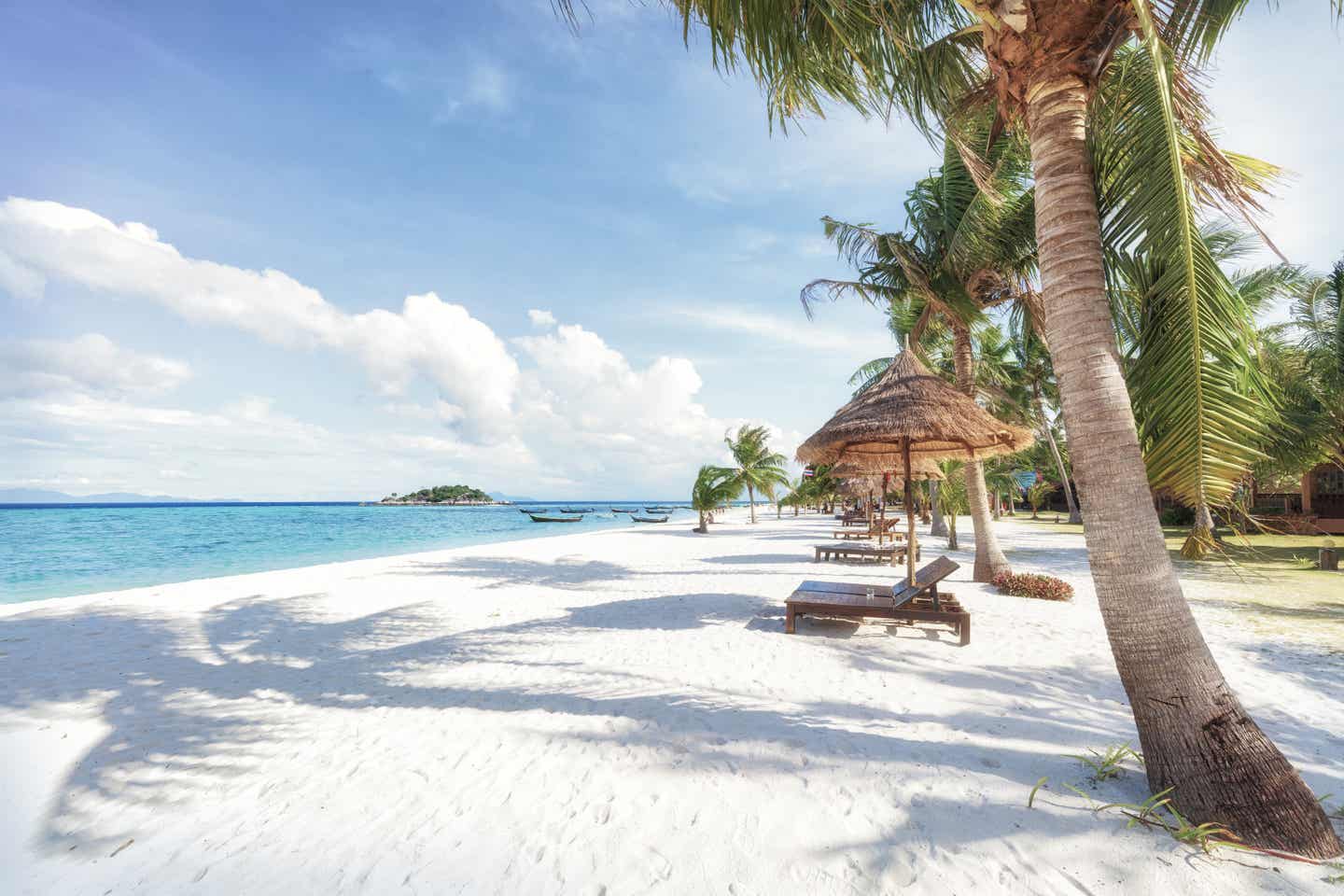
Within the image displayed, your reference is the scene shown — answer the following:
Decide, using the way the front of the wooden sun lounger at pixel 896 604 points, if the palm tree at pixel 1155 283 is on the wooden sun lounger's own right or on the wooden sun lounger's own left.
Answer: on the wooden sun lounger's own left

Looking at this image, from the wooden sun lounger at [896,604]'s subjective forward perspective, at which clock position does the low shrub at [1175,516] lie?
The low shrub is roughly at 4 o'clock from the wooden sun lounger.

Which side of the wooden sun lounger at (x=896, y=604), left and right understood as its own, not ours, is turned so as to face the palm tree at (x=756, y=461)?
right

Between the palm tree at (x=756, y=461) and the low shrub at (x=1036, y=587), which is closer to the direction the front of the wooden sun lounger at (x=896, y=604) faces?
the palm tree

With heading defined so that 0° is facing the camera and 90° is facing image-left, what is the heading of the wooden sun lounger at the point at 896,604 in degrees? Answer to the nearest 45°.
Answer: approximately 90°

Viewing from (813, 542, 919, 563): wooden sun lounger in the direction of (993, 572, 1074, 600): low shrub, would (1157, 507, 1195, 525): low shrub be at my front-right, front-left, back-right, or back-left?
back-left

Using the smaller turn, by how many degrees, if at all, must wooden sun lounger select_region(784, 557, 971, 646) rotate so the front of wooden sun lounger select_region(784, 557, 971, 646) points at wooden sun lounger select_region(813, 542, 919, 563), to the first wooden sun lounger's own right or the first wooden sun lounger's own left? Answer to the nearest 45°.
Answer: approximately 90° to the first wooden sun lounger's own right

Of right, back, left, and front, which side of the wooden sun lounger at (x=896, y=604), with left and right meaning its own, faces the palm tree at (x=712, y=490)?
right

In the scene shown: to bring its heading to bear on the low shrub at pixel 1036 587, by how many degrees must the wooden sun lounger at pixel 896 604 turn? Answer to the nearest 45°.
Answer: approximately 135° to its right
